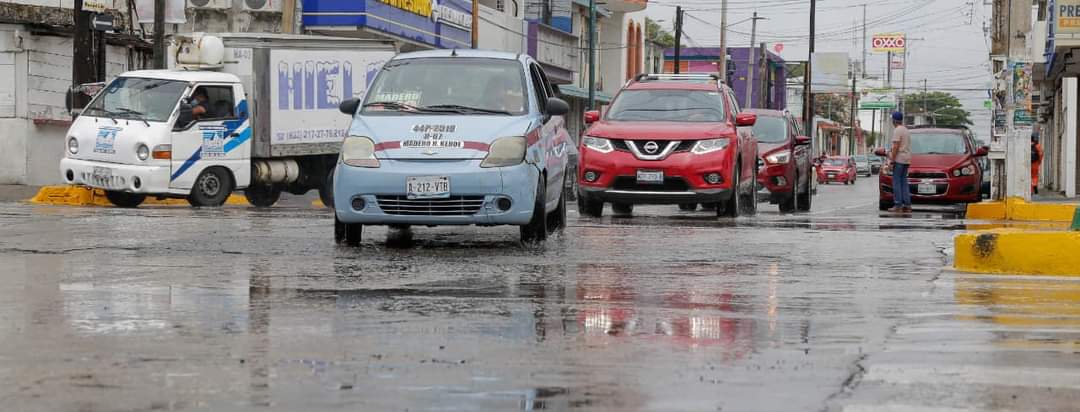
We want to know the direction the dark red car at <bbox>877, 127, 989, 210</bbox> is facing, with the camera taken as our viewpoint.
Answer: facing the viewer

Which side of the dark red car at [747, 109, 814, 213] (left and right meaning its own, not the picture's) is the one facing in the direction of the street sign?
right

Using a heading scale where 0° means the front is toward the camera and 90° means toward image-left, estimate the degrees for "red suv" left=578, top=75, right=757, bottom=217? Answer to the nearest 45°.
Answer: approximately 0°

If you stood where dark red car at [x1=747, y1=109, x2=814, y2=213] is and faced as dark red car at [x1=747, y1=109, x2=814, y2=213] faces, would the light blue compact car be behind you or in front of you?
in front

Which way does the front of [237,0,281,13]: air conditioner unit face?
toward the camera

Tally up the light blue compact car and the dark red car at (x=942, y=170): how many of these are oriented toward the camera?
2

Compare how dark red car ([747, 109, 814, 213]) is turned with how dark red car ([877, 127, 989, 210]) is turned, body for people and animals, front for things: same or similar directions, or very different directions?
same or similar directions

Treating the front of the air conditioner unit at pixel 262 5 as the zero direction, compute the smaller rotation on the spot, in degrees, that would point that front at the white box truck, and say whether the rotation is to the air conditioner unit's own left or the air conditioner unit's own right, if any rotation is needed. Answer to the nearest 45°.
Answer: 0° — it already faces it

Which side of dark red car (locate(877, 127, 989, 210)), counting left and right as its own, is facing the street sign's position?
right

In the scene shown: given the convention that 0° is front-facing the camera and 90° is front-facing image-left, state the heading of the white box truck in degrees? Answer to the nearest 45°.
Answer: approximately 45°

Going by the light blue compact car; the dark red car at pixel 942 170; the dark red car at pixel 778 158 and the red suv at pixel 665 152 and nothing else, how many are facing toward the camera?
4

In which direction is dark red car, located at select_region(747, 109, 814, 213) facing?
toward the camera

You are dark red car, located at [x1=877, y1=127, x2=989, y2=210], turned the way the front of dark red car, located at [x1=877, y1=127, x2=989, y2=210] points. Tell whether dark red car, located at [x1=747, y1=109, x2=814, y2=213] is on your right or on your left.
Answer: on your right

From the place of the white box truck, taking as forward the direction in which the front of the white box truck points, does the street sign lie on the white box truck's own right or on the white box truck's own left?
on the white box truck's own right

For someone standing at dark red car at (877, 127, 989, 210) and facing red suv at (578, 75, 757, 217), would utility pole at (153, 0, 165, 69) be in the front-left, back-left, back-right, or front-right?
front-right

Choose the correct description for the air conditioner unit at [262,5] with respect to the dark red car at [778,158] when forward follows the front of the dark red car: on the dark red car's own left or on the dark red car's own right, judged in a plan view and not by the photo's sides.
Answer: on the dark red car's own right
